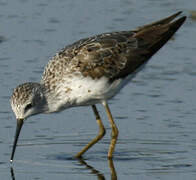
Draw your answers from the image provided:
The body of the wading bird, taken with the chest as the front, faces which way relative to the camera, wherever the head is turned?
to the viewer's left

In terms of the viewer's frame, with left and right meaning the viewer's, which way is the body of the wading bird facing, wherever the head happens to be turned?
facing to the left of the viewer
